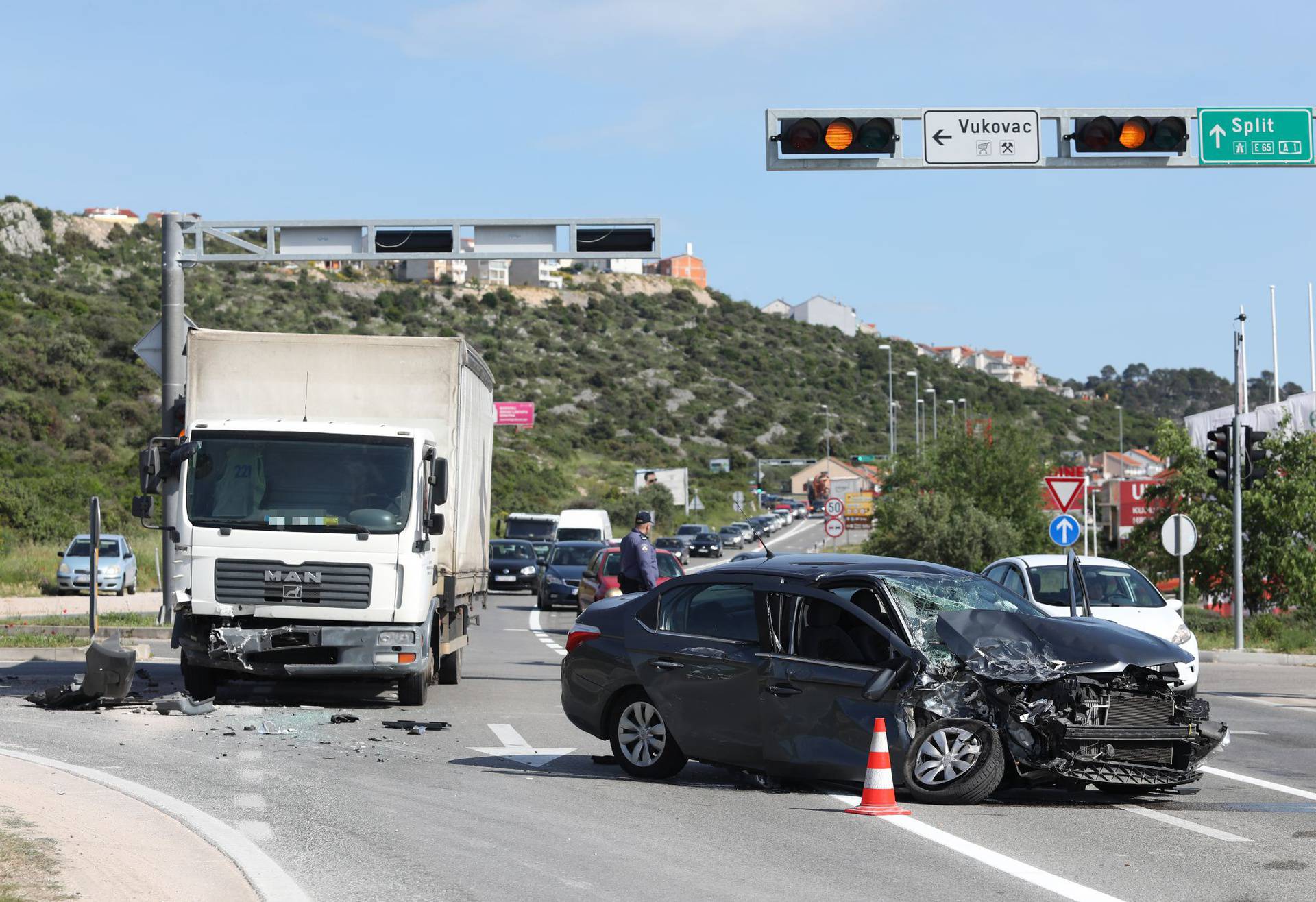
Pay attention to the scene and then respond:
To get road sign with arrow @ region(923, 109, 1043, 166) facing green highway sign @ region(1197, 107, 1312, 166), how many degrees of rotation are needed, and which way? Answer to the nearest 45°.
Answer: approximately 90° to its left

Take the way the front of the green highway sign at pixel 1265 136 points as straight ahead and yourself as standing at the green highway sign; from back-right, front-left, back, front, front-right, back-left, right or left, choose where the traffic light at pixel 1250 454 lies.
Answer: back

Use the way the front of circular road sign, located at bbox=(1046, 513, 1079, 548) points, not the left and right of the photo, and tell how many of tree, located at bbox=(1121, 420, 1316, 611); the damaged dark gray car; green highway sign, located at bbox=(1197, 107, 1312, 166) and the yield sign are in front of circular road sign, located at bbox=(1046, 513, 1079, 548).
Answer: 2

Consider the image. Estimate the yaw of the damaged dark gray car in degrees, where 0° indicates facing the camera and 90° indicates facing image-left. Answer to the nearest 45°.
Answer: approximately 315°

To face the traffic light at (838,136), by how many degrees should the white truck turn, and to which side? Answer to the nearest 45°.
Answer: approximately 90° to its left

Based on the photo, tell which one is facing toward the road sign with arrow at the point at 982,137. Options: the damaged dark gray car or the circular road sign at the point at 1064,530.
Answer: the circular road sign
